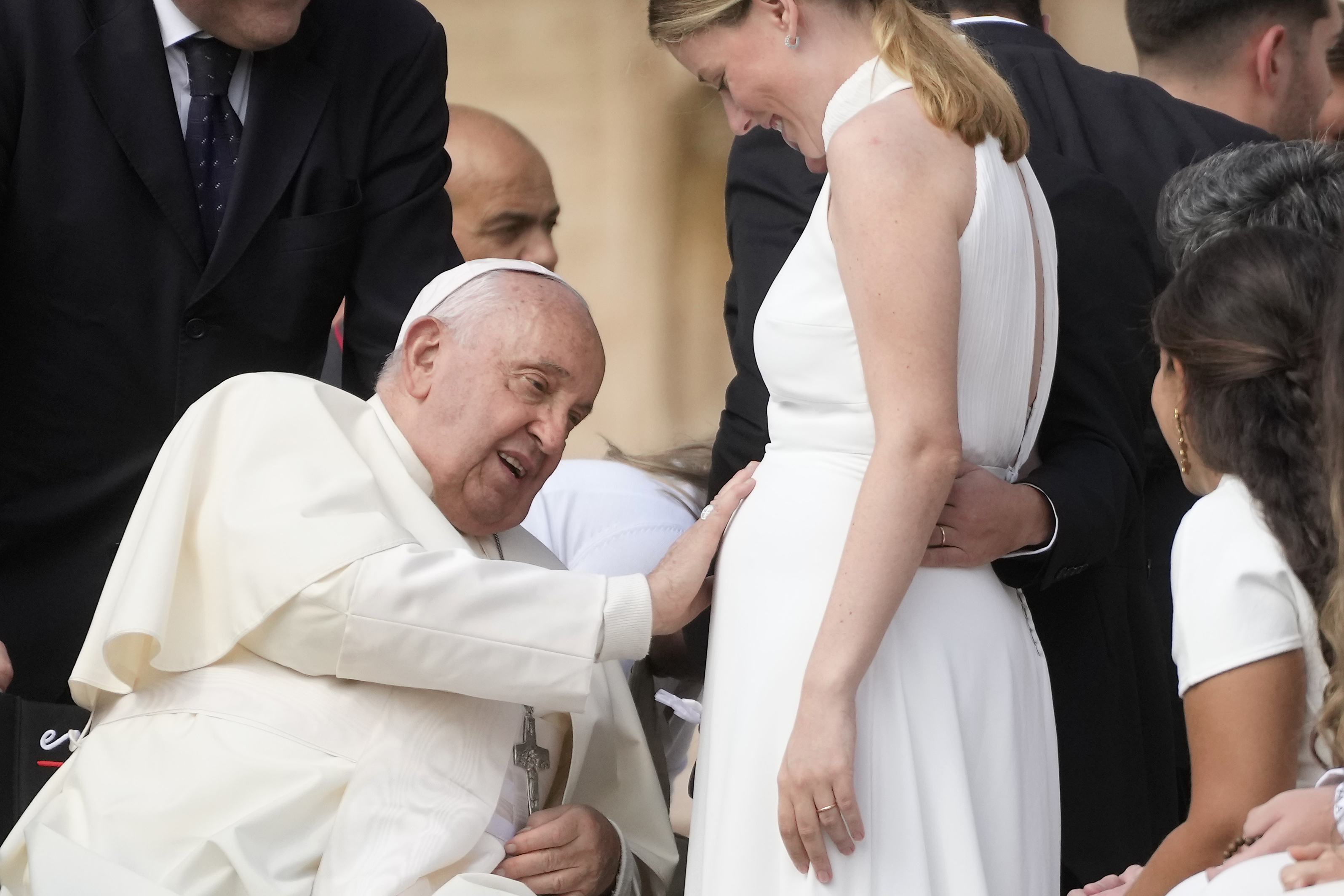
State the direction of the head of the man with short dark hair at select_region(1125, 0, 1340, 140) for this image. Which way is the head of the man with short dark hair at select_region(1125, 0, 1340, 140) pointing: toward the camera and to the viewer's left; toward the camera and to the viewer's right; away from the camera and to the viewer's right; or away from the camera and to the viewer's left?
away from the camera and to the viewer's right

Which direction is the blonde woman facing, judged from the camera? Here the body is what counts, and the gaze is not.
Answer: to the viewer's left

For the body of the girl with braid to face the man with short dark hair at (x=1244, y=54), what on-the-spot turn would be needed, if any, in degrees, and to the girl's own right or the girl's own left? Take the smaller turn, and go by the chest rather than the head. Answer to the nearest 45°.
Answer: approximately 45° to the girl's own right
